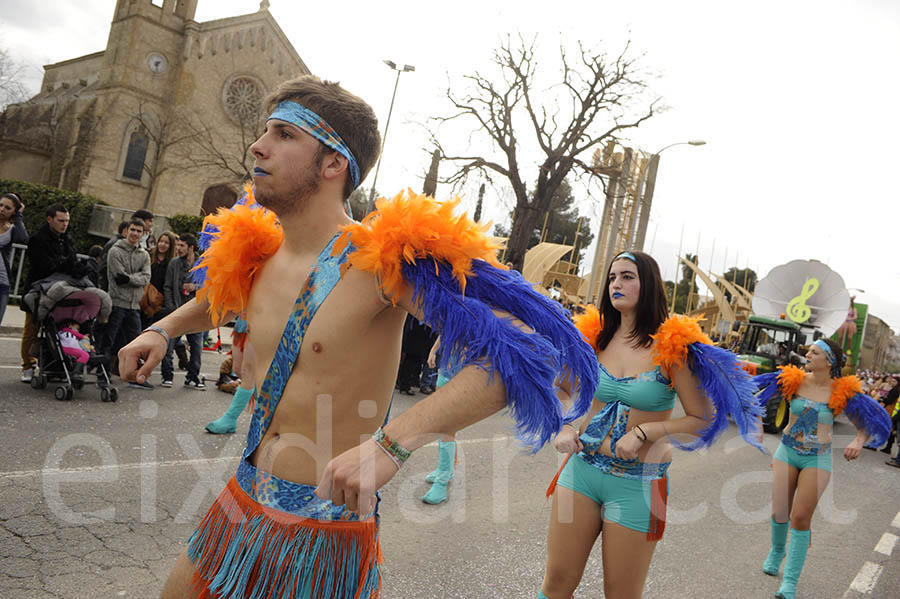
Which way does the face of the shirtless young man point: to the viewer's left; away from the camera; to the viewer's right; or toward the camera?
to the viewer's left

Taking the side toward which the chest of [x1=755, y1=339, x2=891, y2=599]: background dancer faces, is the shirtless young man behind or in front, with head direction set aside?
in front

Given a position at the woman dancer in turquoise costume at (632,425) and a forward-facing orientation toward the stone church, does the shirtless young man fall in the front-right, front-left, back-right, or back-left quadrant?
back-left

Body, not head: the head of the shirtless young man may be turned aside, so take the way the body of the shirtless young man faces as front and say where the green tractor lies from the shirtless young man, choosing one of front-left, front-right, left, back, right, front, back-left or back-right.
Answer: back

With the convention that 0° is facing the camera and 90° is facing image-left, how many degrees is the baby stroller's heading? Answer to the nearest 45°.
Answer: approximately 315°

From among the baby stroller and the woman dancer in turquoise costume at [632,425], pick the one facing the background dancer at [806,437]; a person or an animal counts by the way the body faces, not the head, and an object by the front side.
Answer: the baby stroller

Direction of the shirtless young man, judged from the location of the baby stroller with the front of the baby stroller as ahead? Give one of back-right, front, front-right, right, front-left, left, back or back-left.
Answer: front-right

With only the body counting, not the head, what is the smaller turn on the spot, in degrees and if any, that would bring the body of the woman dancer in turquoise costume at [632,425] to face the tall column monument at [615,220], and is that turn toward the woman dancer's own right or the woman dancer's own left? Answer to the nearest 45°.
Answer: approximately 135° to the woman dancer's own right

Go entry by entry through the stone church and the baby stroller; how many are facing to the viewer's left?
0
